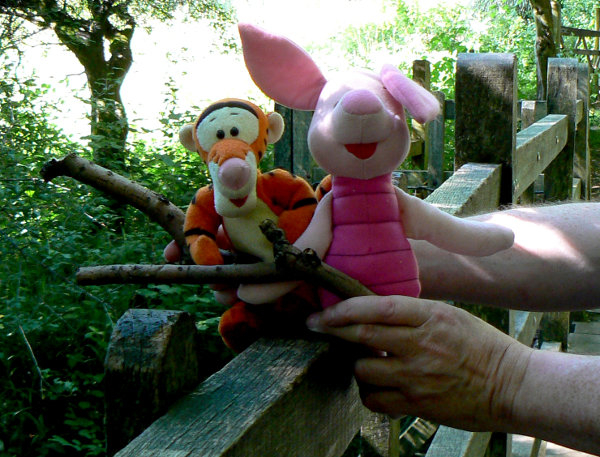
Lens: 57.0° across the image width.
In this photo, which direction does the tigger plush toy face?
toward the camera

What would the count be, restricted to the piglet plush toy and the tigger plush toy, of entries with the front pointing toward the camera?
2

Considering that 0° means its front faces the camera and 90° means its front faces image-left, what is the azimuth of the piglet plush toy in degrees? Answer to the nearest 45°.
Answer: approximately 0°
